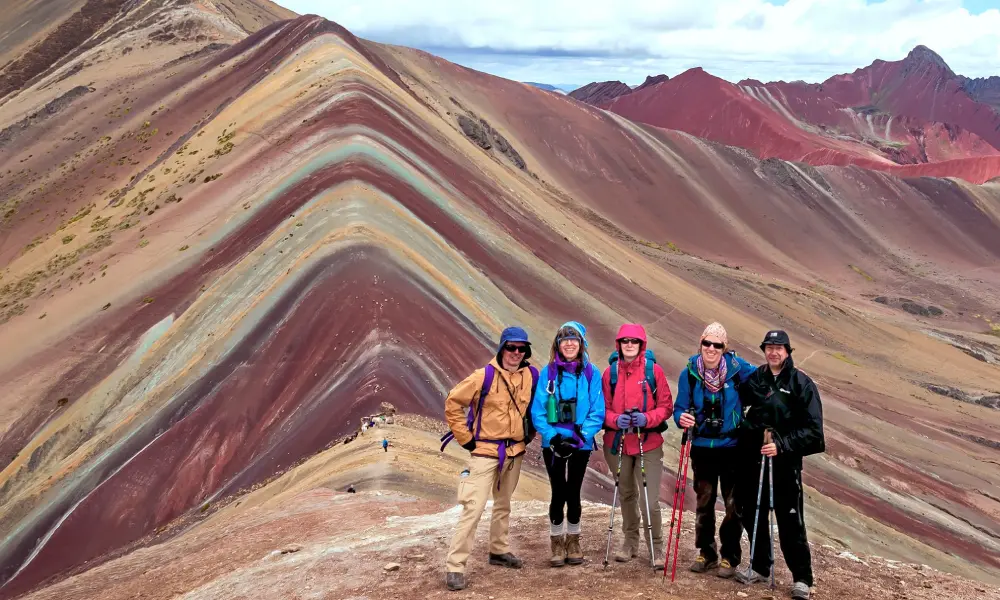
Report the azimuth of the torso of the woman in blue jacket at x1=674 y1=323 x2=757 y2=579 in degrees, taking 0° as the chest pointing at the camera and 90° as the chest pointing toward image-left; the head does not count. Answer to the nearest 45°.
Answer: approximately 0°

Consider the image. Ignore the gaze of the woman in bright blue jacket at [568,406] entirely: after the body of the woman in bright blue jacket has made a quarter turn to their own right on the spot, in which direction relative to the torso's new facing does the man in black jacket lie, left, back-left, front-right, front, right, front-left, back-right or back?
back

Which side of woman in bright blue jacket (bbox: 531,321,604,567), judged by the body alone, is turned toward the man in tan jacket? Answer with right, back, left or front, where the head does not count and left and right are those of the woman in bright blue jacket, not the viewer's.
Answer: right

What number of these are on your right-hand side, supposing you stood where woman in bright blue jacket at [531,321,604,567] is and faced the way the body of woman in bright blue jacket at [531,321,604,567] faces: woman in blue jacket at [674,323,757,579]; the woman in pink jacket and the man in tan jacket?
1

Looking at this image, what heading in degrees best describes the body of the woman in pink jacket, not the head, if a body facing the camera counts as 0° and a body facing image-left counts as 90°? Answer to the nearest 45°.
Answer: approximately 0°

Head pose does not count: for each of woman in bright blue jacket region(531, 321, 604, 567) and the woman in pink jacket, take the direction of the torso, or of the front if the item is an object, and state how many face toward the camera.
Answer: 2

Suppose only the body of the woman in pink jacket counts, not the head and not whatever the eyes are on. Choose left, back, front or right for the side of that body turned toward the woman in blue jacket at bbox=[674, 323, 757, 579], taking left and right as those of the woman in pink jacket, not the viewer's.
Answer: left

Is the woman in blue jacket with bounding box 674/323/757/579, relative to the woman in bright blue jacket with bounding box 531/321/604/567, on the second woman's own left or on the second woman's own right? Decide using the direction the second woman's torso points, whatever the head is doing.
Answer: on the second woman's own left
